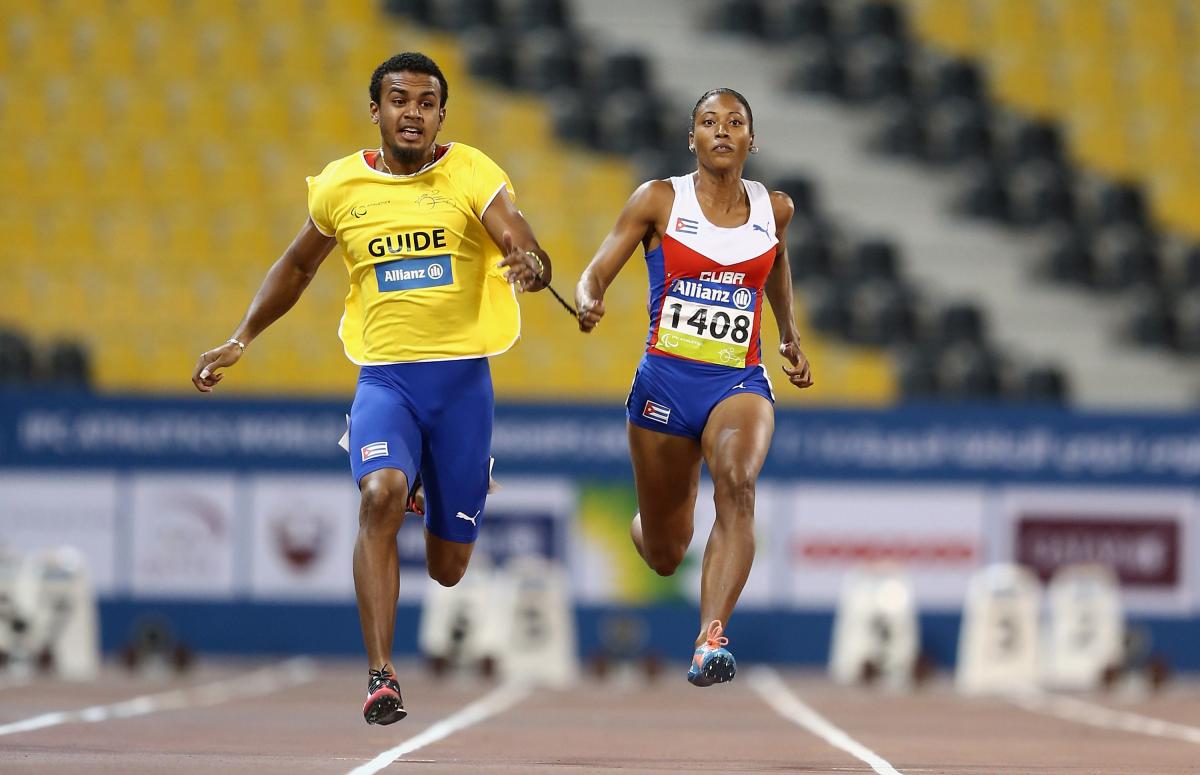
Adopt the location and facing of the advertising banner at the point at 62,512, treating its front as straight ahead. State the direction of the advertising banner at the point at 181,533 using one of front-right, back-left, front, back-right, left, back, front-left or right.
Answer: left

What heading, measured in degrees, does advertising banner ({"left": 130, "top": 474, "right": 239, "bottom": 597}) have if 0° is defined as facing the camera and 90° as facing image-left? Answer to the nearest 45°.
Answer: approximately 0°

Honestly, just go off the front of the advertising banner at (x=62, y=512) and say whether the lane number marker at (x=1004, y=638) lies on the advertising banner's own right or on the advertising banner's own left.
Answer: on the advertising banner's own left

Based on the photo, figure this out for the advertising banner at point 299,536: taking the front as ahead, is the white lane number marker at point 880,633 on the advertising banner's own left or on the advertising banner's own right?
on the advertising banner's own left

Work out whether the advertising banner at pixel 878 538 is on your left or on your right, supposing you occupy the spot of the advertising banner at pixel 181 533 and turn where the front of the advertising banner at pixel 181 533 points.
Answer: on your left

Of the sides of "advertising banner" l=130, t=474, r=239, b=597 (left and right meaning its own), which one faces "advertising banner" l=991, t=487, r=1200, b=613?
left

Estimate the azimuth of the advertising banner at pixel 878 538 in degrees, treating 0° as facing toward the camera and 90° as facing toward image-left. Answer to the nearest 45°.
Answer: approximately 0°

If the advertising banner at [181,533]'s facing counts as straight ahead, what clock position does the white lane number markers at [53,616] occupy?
The white lane number markers is roughly at 1 o'clock from the advertising banner.
